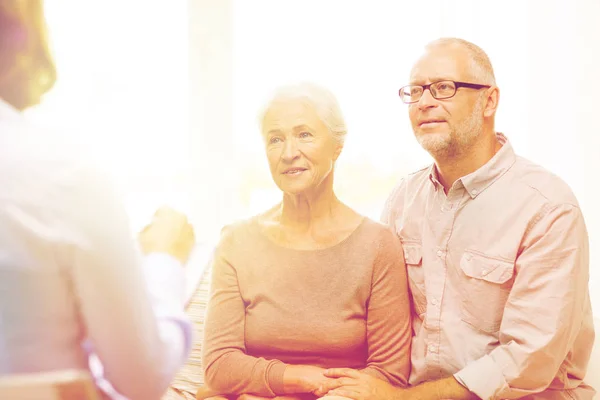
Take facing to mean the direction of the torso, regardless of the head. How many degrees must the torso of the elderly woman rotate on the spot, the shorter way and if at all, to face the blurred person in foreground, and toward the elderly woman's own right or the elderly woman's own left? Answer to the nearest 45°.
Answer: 0° — they already face them

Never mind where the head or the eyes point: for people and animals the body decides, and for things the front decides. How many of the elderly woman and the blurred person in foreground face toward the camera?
1

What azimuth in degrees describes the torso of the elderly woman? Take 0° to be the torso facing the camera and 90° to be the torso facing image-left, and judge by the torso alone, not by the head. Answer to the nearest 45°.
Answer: approximately 0°

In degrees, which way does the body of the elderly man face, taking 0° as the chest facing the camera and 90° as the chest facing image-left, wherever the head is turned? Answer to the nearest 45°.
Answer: approximately 45°

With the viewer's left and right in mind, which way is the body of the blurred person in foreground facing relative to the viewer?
facing away from the viewer and to the right of the viewer

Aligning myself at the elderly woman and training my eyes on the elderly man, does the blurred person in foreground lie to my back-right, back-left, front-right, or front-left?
back-right
